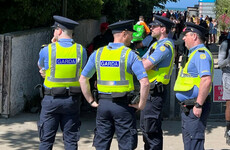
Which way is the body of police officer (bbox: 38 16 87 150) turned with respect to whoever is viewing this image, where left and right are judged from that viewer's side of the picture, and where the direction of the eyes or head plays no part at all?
facing away from the viewer and to the left of the viewer

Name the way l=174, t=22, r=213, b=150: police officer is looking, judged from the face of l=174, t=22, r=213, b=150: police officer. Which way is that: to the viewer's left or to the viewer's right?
to the viewer's left

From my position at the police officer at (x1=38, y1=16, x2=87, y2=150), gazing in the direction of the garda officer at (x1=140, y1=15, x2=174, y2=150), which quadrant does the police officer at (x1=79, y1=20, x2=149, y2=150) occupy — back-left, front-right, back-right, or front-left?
front-right

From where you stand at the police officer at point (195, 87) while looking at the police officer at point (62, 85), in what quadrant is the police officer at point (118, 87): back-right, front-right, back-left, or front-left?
front-left

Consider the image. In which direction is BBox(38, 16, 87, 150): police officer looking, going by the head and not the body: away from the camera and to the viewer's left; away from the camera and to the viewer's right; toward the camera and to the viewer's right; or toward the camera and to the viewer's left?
away from the camera and to the viewer's left

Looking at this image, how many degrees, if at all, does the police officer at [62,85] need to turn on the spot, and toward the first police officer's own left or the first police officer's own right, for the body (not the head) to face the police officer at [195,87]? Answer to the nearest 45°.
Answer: approximately 135° to the first police officer's own right

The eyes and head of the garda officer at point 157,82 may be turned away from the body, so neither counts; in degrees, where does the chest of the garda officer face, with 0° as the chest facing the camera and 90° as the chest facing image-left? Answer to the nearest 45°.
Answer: approximately 90°
